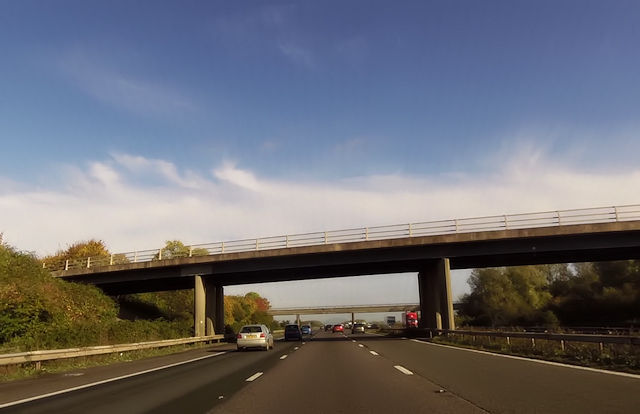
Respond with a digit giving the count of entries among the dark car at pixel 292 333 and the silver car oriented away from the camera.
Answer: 2

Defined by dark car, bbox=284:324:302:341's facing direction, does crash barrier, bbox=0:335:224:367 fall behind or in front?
behind

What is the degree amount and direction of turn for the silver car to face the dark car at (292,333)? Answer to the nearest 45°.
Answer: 0° — it already faces it

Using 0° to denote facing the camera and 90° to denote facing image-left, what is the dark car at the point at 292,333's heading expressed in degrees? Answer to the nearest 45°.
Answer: approximately 180°

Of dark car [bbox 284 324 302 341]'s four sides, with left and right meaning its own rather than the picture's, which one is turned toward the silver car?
back

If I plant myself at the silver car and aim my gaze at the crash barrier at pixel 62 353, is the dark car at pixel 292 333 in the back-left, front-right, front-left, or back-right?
back-right

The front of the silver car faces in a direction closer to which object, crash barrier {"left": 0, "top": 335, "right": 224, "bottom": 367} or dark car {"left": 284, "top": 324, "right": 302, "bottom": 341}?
the dark car

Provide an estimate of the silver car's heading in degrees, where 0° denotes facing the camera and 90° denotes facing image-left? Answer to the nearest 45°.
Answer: approximately 180°
